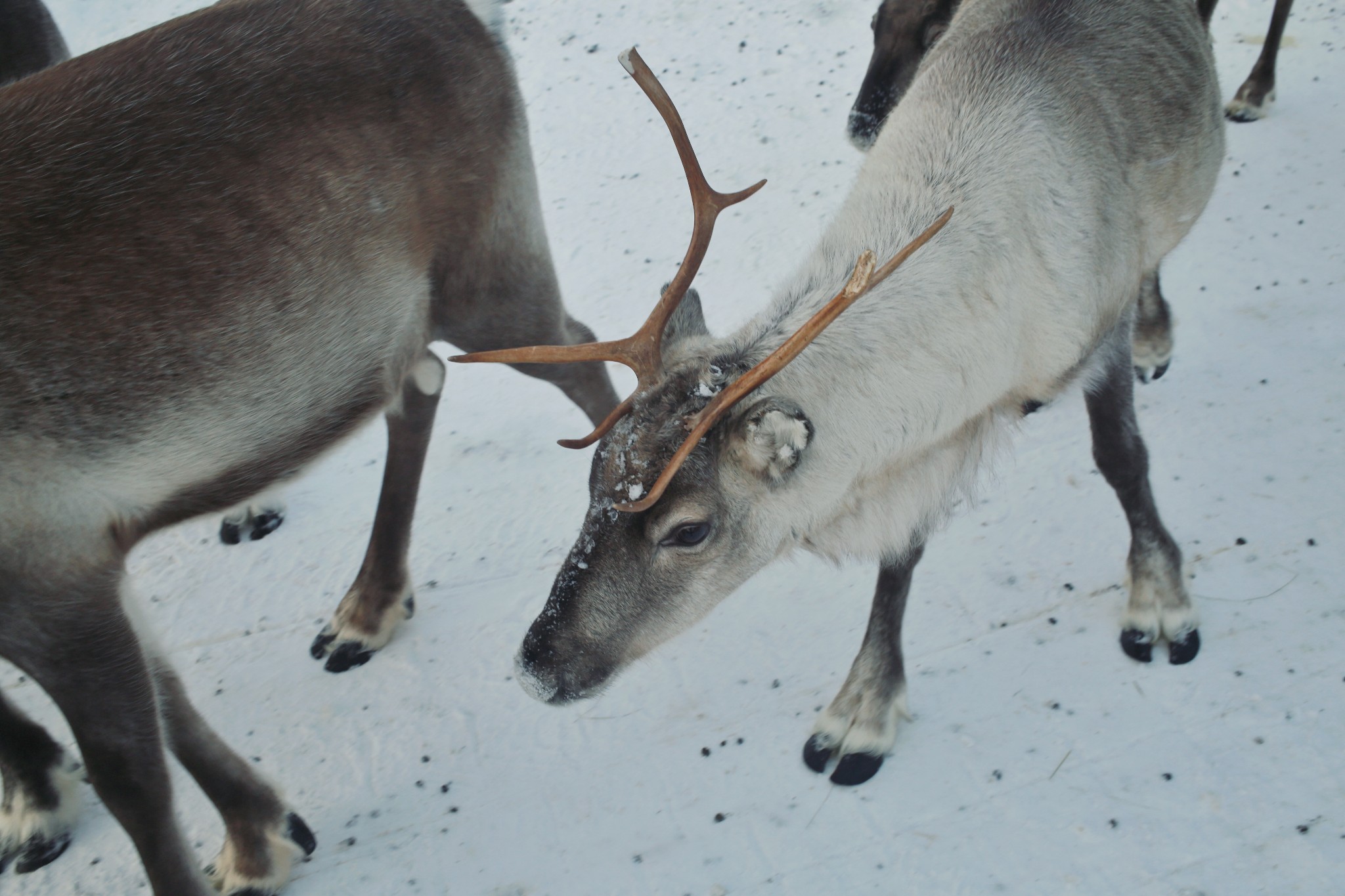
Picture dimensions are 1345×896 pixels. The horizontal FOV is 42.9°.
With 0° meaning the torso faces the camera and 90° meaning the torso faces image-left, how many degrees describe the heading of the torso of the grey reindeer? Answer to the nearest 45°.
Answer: approximately 45°

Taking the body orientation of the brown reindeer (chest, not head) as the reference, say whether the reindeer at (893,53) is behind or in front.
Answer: behind

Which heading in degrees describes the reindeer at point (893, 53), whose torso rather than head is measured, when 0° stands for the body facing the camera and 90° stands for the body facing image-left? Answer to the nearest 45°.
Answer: approximately 45°

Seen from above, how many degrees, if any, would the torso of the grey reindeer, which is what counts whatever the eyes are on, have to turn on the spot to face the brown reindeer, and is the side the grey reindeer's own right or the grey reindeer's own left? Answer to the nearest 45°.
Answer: approximately 45° to the grey reindeer's own right
